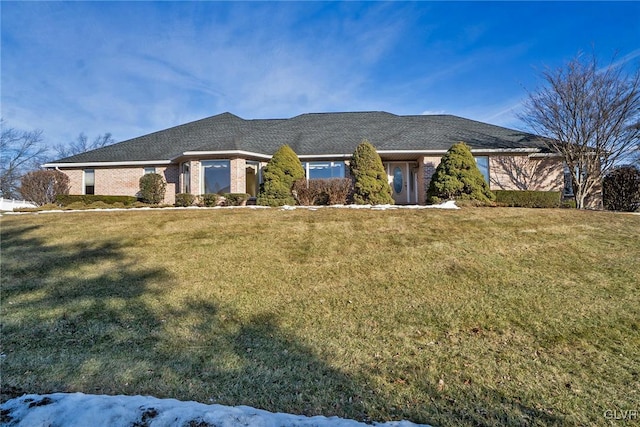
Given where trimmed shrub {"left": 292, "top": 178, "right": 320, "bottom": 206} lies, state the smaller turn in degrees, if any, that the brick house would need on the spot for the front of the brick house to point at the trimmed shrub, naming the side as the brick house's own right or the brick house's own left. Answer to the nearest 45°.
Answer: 0° — it already faces it

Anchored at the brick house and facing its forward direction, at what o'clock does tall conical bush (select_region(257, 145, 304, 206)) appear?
The tall conical bush is roughly at 1 o'clock from the brick house.

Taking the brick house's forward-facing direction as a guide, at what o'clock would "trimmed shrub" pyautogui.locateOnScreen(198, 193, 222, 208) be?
The trimmed shrub is roughly at 2 o'clock from the brick house.

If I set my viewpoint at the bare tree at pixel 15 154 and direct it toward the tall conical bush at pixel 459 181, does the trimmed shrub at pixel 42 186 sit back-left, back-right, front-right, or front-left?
front-right

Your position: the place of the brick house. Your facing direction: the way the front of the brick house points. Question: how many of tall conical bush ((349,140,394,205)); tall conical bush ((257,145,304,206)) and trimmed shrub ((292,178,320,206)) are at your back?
0

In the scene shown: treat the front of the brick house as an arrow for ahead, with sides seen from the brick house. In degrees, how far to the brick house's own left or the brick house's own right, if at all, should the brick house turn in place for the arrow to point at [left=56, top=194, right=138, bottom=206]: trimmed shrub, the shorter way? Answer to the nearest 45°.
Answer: approximately 90° to the brick house's own right

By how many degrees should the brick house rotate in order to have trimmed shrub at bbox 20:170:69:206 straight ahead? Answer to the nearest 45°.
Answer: approximately 90° to its right

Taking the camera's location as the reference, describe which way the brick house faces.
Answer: facing the viewer

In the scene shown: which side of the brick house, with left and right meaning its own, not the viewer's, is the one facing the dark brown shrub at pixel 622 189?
left

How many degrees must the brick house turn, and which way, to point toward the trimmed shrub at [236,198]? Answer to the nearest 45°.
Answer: approximately 45° to its right

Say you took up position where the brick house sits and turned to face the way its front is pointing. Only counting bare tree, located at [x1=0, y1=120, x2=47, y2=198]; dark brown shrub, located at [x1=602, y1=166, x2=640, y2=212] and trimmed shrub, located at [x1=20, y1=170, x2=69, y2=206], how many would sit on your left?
1

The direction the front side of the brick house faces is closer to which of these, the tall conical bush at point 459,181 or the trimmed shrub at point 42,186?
the tall conical bush

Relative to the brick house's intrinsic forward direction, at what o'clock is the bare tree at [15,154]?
The bare tree is roughly at 4 o'clock from the brick house.

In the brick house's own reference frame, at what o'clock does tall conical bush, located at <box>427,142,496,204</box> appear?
The tall conical bush is roughly at 10 o'clock from the brick house.
